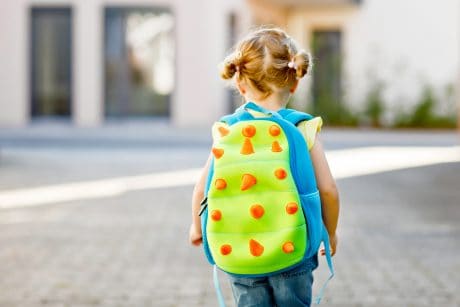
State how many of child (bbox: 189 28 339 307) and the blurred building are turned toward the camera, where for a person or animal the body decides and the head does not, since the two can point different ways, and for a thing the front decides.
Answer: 1

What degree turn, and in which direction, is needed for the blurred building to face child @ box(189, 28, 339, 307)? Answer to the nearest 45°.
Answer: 0° — it already faces them

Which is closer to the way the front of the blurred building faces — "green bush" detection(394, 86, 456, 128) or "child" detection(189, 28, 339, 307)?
the child

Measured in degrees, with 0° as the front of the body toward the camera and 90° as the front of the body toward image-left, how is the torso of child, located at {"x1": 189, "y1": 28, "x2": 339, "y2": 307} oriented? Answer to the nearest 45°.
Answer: approximately 180°

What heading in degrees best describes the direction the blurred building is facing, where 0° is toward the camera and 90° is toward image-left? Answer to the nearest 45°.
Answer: approximately 0°

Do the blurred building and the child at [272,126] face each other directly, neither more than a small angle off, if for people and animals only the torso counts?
yes

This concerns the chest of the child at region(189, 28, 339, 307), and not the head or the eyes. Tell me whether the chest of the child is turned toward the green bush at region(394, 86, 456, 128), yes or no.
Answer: yes

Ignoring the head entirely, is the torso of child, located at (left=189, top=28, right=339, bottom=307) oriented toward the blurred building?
yes

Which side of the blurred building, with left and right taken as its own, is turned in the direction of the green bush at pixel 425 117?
left

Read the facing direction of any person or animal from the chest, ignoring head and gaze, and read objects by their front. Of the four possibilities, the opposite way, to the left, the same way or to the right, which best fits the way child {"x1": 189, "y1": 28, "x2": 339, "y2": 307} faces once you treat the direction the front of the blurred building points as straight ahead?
the opposite way
